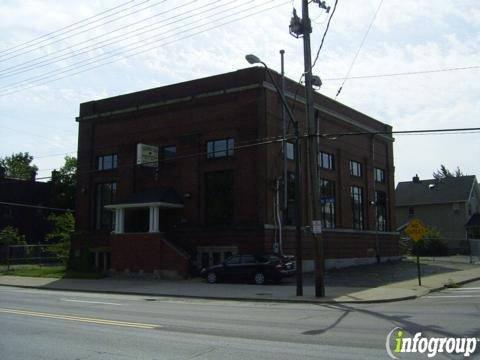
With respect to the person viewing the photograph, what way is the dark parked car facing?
facing away from the viewer and to the left of the viewer

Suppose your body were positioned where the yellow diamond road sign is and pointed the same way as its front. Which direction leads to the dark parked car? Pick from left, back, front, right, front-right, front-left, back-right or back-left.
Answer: right

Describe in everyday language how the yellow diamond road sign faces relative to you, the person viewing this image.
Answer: facing the viewer

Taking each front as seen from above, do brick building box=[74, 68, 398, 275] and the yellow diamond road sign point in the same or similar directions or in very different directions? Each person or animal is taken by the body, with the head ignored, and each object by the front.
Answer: same or similar directions

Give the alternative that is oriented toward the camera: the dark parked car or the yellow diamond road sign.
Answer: the yellow diamond road sign

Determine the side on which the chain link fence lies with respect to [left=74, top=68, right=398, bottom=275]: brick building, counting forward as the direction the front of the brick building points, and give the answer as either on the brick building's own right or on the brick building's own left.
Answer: on the brick building's own right

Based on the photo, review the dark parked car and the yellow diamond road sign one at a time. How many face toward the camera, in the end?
1

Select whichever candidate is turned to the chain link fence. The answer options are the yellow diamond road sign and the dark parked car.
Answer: the dark parked car

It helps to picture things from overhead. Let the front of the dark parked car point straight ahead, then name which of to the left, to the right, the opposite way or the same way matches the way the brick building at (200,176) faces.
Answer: to the left

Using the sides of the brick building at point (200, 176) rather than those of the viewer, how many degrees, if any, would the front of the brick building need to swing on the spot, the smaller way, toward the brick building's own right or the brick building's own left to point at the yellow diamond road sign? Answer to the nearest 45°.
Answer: approximately 90° to the brick building's own left

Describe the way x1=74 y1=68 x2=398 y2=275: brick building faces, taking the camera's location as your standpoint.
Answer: facing the viewer and to the left of the viewer

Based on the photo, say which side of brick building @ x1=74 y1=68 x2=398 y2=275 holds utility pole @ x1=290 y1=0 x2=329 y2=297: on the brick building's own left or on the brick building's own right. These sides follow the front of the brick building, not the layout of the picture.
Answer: on the brick building's own left

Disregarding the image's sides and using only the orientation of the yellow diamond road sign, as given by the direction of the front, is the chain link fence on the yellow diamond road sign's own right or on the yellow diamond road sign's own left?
on the yellow diamond road sign's own right

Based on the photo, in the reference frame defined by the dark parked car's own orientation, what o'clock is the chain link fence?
The chain link fence is roughly at 12 o'clock from the dark parked car.
